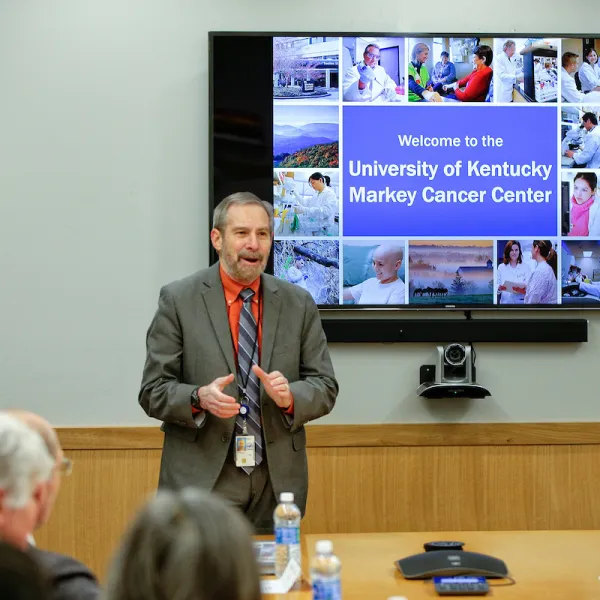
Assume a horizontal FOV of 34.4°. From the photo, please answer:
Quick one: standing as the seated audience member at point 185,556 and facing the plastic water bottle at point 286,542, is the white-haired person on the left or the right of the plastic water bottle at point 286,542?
left

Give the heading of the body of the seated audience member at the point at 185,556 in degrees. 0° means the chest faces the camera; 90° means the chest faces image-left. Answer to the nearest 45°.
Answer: approximately 180°

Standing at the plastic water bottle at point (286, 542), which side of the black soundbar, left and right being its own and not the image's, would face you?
front

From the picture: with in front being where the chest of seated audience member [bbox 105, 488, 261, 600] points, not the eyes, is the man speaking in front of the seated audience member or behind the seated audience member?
in front

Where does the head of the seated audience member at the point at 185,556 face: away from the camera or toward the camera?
away from the camera

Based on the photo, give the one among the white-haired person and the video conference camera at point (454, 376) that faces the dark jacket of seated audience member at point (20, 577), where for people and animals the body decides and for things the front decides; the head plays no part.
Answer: the video conference camera

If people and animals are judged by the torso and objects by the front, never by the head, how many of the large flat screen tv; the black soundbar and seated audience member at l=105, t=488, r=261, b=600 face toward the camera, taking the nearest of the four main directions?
2

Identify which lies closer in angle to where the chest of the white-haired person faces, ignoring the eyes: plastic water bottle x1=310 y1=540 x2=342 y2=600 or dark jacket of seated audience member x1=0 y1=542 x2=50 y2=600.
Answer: the plastic water bottle

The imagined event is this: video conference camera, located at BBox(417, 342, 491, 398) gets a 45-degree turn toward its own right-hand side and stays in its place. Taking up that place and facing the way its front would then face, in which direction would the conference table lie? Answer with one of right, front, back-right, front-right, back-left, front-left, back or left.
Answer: front-left

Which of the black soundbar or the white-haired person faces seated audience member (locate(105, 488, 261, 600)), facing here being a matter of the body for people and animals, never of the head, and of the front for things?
the black soundbar

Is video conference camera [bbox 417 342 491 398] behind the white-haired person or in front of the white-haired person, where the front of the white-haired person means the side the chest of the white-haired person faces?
in front

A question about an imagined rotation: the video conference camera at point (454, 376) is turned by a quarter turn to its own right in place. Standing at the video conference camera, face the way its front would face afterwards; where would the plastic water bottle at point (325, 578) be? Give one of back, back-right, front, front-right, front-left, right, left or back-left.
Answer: left

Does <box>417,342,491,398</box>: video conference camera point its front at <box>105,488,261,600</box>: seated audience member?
yes

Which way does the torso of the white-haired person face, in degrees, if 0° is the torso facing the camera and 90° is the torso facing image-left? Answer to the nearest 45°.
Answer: approximately 225°

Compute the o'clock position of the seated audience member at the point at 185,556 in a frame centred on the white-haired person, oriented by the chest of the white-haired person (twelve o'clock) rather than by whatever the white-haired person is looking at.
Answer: The seated audience member is roughly at 4 o'clock from the white-haired person.

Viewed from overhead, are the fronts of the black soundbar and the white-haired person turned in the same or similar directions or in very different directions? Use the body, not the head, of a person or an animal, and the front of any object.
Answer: very different directions
